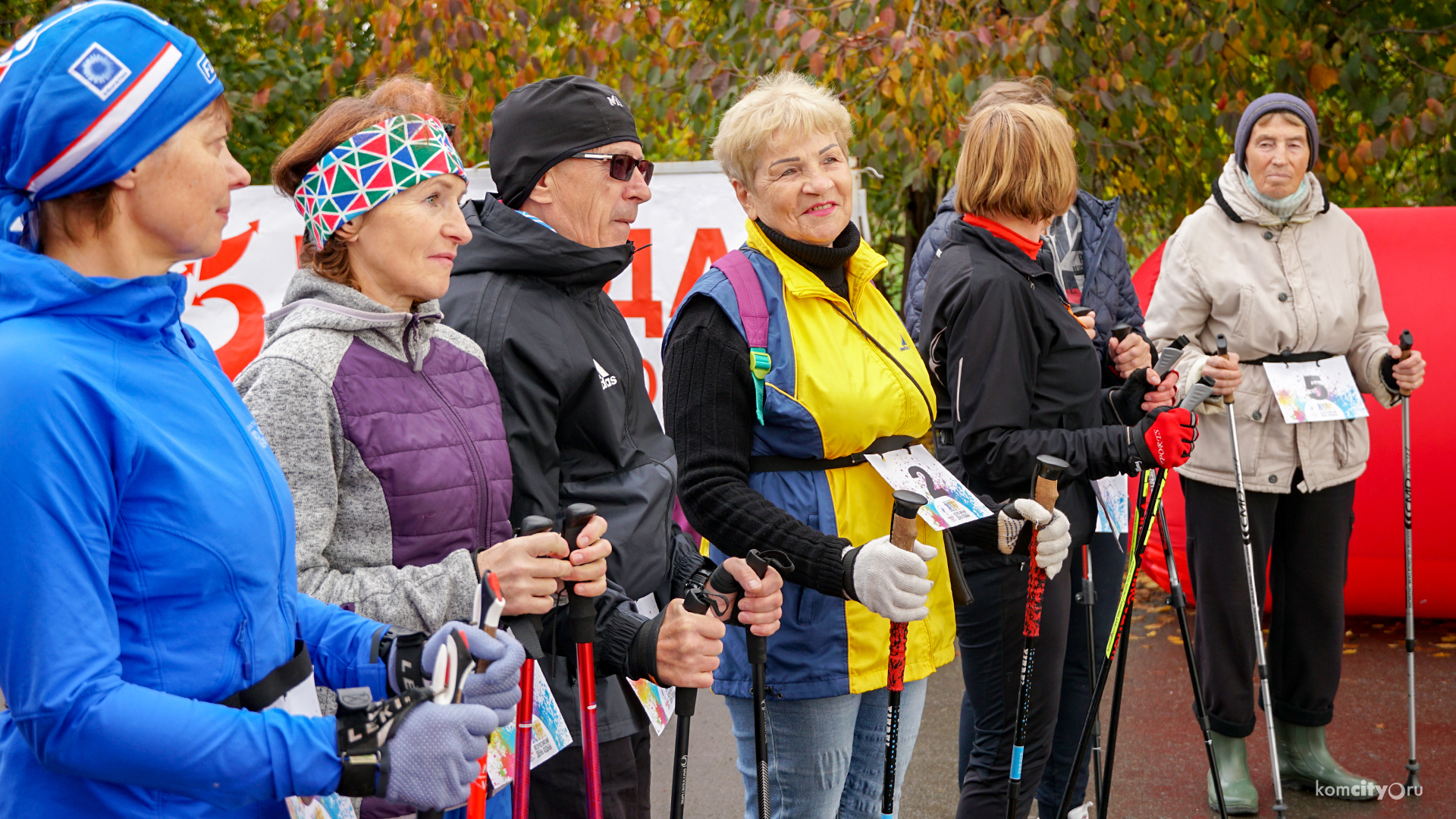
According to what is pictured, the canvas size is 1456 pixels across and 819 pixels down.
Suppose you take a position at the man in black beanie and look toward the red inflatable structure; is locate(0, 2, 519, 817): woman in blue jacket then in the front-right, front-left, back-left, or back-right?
back-right

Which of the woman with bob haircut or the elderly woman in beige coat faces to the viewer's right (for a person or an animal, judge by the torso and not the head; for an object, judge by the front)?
the woman with bob haircut

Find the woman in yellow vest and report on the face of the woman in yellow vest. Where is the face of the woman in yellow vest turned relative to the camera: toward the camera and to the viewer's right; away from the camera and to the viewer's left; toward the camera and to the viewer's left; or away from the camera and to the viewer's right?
toward the camera and to the viewer's right

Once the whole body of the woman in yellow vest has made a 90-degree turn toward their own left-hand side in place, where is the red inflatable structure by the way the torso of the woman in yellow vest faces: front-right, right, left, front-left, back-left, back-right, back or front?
front

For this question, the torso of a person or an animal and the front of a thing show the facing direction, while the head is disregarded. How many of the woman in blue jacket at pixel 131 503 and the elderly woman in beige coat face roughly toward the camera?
1

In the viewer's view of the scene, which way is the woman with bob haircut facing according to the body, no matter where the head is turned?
to the viewer's right

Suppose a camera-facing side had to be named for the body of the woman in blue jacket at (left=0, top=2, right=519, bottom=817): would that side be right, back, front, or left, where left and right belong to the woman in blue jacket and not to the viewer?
right

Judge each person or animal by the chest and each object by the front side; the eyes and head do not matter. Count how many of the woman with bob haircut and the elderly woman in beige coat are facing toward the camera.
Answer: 1

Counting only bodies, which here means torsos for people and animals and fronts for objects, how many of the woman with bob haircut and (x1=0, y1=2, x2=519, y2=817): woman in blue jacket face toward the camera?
0

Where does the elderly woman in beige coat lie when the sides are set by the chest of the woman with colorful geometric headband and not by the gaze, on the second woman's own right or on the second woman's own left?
on the second woman's own left

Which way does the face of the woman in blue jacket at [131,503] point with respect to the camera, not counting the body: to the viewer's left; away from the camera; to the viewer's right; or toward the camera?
to the viewer's right
